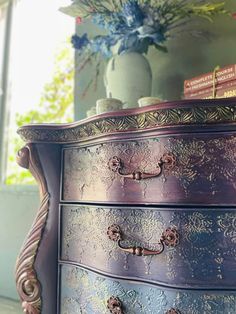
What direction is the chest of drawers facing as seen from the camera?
toward the camera
